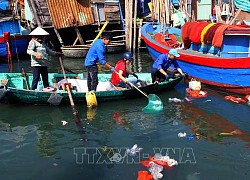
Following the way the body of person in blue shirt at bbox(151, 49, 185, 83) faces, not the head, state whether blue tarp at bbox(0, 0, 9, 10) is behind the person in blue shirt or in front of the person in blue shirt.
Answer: behind

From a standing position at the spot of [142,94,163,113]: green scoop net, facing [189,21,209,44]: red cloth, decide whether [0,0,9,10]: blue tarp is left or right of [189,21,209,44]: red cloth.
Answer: left

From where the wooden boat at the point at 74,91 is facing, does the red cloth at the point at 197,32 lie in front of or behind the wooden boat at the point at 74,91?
in front

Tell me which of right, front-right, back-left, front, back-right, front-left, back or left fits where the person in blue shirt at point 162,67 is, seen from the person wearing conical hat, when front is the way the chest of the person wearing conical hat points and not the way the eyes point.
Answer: front-left

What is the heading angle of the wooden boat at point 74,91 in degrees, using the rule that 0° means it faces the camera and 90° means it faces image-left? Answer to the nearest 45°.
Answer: approximately 270°

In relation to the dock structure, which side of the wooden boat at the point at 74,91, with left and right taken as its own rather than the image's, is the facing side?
left

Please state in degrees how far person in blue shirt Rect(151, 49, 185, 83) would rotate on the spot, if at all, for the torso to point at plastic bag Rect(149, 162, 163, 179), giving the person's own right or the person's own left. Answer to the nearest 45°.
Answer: approximately 45° to the person's own right
